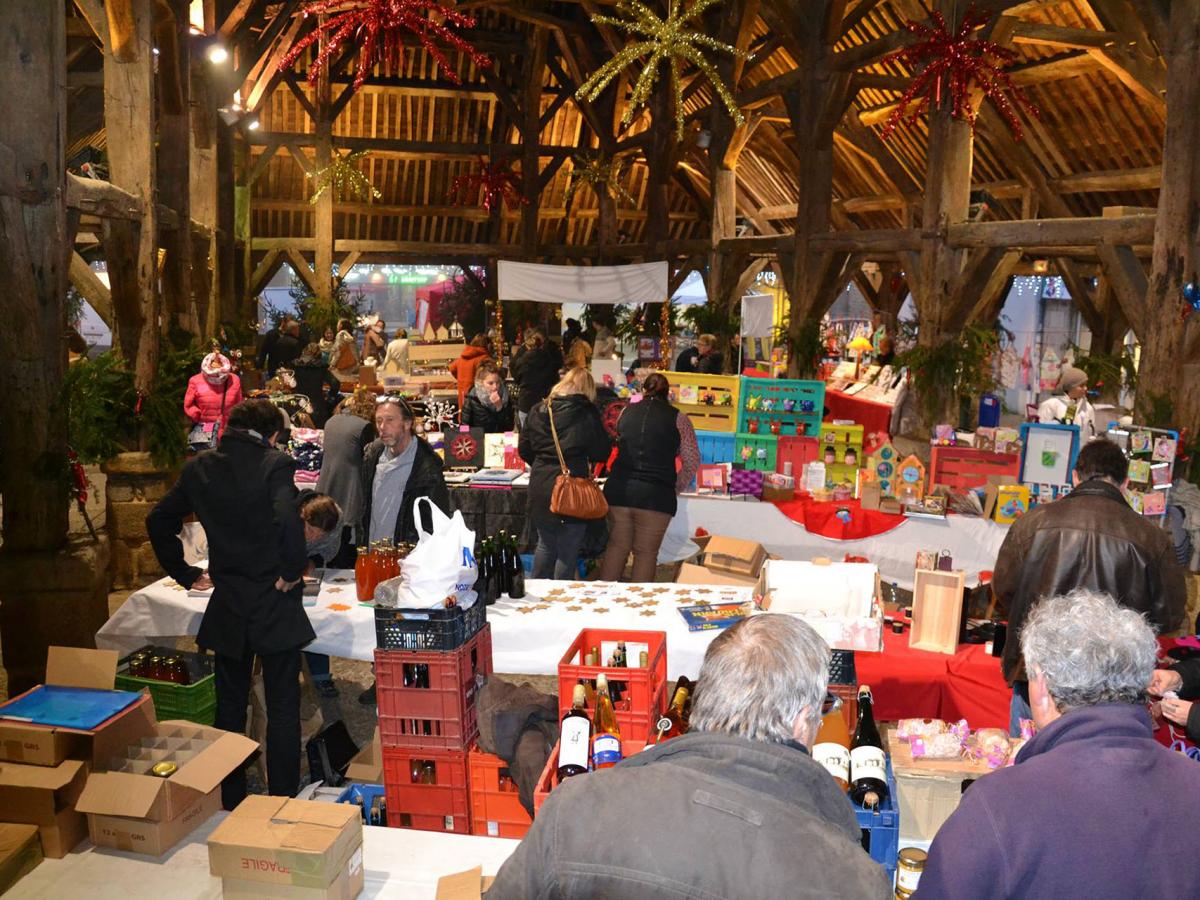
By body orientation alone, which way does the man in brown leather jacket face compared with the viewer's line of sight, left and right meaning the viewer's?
facing away from the viewer

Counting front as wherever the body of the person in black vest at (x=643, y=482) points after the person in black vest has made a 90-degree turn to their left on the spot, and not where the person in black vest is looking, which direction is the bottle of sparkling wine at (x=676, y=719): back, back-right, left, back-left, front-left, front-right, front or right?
left

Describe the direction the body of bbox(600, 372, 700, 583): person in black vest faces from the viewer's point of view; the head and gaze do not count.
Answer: away from the camera

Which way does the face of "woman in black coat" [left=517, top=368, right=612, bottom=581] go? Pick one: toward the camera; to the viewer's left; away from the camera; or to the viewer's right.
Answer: away from the camera

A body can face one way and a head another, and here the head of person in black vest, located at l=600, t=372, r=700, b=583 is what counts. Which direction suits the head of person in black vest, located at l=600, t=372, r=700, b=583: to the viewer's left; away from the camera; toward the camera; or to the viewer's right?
away from the camera

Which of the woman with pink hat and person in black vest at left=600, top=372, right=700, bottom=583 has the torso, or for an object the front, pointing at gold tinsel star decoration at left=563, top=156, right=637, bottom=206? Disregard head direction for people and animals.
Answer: the person in black vest

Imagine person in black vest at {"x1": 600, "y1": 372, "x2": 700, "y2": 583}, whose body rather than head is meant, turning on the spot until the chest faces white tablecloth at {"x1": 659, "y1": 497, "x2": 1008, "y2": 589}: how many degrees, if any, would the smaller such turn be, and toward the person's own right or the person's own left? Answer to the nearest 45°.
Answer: approximately 45° to the person's own right

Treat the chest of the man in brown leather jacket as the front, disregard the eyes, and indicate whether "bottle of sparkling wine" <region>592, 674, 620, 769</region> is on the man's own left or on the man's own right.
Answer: on the man's own left

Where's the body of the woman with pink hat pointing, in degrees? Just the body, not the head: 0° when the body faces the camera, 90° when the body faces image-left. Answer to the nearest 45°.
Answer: approximately 0°

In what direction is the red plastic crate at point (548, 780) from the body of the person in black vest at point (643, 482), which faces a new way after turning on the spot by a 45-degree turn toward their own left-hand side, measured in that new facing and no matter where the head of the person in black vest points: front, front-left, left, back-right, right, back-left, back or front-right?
back-left

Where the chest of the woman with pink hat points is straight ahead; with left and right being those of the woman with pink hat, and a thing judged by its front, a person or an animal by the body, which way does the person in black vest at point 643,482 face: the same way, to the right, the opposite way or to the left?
the opposite way

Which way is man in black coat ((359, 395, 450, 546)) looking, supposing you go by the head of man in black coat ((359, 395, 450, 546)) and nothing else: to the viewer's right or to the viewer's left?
to the viewer's left

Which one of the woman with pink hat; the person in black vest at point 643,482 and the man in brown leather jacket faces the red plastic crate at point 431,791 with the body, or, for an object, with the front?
the woman with pink hat

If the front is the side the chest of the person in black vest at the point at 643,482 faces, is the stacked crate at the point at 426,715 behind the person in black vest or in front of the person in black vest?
behind
